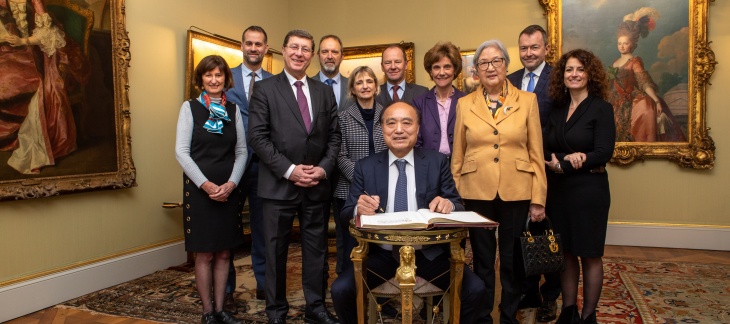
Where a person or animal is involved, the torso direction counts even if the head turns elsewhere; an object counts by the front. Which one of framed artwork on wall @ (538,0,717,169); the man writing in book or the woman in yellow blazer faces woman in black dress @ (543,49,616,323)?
the framed artwork on wall

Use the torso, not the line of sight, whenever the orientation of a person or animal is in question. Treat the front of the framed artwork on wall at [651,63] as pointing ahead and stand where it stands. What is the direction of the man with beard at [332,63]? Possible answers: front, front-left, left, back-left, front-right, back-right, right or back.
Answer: front-right

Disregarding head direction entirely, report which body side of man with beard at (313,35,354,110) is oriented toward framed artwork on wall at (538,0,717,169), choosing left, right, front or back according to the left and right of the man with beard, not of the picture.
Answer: left

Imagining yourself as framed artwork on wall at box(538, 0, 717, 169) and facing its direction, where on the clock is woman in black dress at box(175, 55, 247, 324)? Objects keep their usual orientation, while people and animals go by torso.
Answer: The woman in black dress is roughly at 1 o'clock from the framed artwork on wall.
